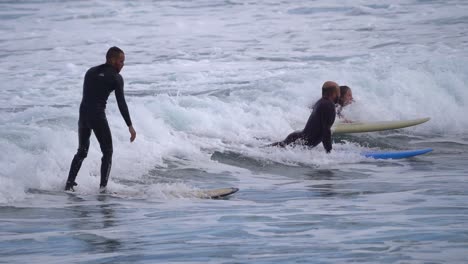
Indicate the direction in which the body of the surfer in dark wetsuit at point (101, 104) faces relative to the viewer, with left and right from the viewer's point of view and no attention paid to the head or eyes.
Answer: facing away from the viewer and to the right of the viewer

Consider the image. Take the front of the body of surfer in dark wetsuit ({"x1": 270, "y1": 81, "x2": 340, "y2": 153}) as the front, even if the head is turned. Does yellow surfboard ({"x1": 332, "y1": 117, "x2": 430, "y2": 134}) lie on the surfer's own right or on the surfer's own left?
on the surfer's own left

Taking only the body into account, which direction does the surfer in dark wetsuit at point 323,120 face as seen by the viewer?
to the viewer's right

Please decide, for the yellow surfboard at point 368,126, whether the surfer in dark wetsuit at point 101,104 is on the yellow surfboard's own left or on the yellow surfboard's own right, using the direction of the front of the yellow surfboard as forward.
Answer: on the yellow surfboard's own right

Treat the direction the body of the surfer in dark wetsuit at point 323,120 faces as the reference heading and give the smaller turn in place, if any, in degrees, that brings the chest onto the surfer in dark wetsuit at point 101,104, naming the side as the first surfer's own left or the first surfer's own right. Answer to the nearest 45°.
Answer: approximately 135° to the first surfer's own right

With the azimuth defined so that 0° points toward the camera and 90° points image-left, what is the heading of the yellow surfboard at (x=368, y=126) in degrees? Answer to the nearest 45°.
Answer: approximately 270°

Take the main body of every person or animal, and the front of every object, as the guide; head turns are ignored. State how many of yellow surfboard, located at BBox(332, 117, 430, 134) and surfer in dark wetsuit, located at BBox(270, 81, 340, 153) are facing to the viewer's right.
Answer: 2

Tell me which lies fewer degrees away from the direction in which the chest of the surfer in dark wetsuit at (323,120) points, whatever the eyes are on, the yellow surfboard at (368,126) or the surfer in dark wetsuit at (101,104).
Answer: the yellow surfboard

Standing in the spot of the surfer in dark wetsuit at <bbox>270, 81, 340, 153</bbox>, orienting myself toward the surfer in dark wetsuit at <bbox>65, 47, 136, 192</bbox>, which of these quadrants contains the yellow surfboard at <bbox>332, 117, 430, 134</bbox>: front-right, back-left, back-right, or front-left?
back-right
